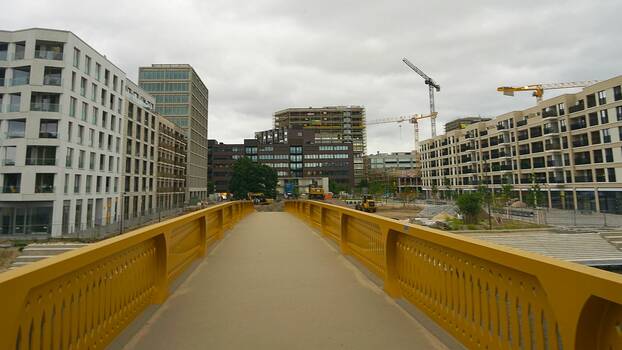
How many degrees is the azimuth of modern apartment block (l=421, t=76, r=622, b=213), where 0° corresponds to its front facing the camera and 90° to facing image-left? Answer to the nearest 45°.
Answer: approximately 45°

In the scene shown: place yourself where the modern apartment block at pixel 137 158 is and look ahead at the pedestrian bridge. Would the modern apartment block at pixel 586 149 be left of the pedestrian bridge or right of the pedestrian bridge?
left

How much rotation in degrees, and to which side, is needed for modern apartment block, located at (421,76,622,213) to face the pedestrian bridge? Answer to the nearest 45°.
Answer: approximately 45° to its left

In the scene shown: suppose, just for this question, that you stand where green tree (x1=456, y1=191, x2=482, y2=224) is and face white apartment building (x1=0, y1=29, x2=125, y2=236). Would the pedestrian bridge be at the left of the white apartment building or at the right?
left

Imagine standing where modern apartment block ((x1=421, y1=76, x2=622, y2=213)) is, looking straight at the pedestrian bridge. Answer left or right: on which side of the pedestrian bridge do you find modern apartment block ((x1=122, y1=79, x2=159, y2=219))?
right

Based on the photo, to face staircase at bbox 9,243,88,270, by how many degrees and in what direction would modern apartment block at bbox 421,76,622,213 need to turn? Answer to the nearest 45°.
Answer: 0° — it already faces it

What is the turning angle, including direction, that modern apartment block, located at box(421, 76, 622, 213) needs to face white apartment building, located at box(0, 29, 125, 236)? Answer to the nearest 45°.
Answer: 0° — it already faces it
